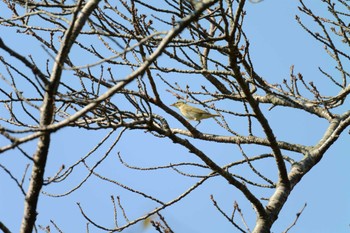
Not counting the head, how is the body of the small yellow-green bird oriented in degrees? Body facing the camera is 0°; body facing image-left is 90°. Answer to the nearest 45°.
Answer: approximately 90°
